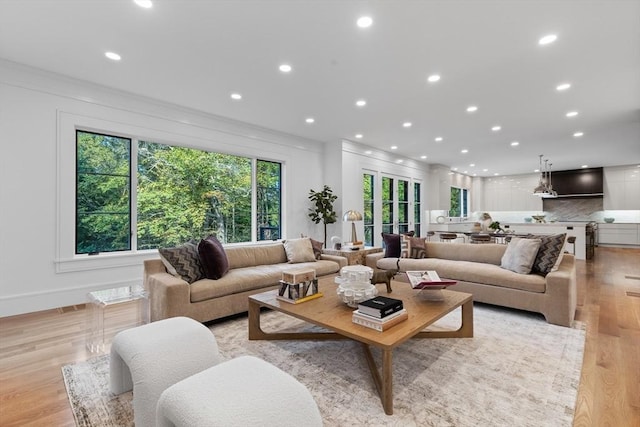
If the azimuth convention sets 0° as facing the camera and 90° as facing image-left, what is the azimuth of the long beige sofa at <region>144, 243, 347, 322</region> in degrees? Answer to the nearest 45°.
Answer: approximately 315°

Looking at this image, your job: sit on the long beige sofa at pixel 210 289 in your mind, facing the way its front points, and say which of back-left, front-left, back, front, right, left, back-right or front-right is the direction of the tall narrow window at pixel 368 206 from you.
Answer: left

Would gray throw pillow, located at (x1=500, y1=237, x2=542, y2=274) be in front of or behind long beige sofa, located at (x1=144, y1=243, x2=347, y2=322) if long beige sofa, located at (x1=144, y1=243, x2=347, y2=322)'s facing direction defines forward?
in front

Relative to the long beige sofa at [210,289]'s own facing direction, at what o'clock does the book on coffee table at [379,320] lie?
The book on coffee table is roughly at 12 o'clock from the long beige sofa.

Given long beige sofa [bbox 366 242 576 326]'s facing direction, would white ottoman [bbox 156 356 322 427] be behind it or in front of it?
in front

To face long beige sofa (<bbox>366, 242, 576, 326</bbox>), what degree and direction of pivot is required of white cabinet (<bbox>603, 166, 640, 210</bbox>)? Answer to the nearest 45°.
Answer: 0° — it already faces it

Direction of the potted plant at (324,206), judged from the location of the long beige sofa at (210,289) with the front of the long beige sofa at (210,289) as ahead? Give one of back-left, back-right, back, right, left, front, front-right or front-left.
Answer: left

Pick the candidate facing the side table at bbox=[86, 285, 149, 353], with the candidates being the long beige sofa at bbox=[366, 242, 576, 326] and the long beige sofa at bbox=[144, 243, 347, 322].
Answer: the long beige sofa at bbox=[366, 242, 576, 326]

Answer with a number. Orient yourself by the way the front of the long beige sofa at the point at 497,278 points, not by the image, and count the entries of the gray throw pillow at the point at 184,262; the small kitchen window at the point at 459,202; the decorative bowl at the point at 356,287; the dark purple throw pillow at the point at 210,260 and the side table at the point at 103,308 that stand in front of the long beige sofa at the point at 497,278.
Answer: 4

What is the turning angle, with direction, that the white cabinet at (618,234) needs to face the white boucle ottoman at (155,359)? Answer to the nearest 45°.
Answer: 0° — it already faces it

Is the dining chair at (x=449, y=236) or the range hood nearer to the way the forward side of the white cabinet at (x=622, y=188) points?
the dining chair

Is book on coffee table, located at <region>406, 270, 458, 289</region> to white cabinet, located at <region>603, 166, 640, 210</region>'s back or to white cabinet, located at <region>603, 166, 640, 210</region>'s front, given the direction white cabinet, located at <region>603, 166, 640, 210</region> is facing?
to the front
